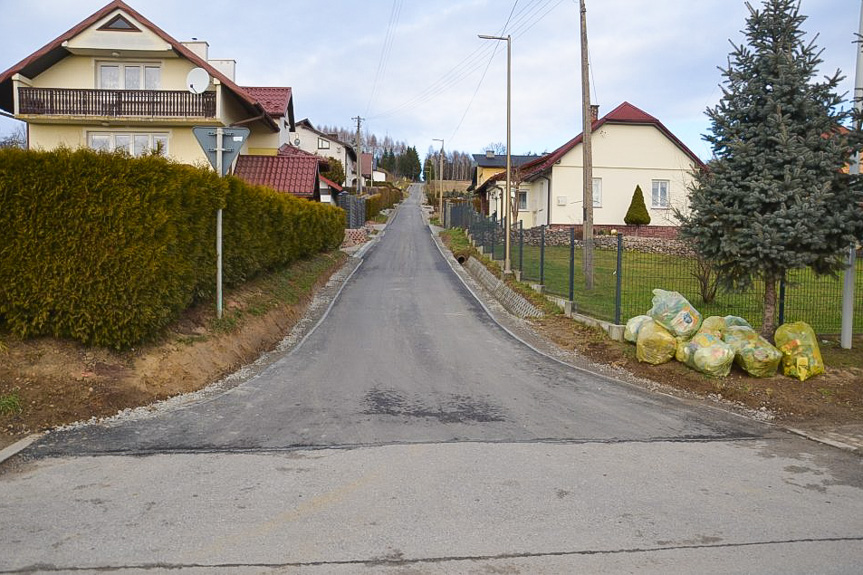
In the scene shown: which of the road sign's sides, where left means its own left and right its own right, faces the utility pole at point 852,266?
right

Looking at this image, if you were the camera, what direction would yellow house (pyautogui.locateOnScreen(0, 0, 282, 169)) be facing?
facing the viewer

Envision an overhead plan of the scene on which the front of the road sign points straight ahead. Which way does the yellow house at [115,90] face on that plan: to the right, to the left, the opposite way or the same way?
the opposite way

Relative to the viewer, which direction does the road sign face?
away from the camera

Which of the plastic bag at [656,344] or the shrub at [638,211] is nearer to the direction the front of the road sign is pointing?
the shrub

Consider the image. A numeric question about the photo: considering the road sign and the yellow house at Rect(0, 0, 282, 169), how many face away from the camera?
1

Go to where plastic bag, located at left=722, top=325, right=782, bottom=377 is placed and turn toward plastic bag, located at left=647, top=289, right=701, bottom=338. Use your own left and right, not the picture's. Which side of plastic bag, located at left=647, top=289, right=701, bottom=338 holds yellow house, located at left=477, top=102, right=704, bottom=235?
right

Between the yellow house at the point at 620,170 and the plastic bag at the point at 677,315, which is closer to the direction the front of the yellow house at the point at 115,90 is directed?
the plastic bag

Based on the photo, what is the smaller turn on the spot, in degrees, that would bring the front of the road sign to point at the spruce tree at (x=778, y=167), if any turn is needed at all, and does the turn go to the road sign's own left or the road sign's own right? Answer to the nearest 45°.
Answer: approximately 135° to the road sign's own right

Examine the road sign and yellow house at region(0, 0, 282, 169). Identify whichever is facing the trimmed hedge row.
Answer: the yellow house

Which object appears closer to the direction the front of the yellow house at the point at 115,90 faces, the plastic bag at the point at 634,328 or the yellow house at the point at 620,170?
the plastic bag

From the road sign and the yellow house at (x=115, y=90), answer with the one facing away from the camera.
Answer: the road sign

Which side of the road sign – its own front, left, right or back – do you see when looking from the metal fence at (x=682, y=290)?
right

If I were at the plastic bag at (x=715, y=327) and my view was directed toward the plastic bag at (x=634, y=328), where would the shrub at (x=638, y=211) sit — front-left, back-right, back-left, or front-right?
front-right

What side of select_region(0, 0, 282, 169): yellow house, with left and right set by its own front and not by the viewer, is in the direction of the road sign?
front

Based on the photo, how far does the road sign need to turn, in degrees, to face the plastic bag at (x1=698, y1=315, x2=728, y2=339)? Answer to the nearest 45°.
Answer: approximately 135° to its right
